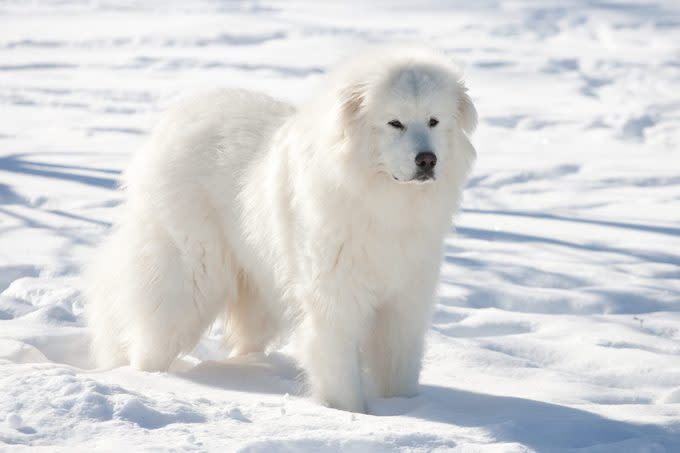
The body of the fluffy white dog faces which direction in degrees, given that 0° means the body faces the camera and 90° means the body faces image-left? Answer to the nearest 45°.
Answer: approximately 315°
